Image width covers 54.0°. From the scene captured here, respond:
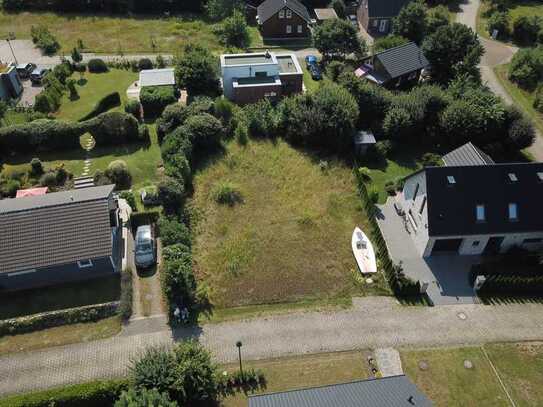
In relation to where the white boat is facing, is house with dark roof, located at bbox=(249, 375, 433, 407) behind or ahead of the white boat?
behind

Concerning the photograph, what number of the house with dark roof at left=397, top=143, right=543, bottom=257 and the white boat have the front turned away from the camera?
1

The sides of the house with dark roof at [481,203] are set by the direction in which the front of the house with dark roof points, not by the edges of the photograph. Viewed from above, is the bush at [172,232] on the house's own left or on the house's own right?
on the house's own right

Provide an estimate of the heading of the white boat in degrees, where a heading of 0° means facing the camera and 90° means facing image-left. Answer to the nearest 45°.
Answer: approximately 180°

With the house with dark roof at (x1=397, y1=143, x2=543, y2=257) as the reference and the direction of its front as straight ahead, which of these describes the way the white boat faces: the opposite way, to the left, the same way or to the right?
the opposite way

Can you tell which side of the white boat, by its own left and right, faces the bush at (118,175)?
left

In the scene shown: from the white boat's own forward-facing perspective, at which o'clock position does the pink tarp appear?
The pink tarp is roughly at 9 o'clock from the white boat.

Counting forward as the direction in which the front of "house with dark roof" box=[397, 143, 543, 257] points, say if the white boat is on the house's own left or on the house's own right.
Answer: on the house's own right

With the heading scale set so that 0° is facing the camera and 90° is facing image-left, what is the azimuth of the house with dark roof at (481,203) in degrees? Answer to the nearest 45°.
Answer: approximately 0°

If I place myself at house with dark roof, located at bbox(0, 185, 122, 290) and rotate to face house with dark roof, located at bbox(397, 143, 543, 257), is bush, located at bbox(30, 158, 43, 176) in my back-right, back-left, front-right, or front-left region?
back-left

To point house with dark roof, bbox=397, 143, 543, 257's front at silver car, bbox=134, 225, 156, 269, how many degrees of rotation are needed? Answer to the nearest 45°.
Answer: approximately 45° to its right

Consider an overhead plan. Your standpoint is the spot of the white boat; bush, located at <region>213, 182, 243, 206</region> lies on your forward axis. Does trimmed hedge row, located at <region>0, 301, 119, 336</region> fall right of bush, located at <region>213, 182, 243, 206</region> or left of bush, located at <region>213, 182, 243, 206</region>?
left
